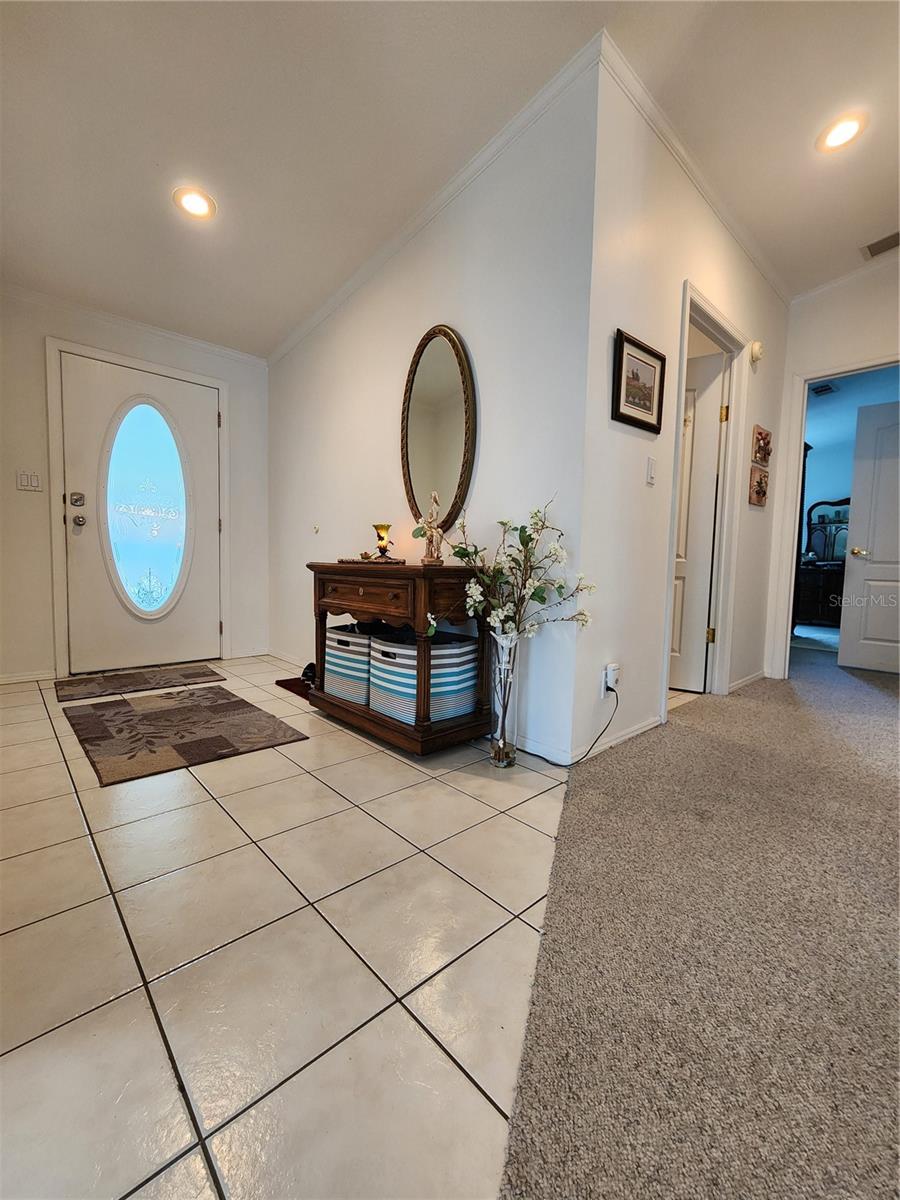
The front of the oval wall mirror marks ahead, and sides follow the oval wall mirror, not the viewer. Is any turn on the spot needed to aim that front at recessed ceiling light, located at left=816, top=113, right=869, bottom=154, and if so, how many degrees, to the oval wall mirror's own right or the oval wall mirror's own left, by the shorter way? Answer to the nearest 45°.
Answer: approximately 135° to the oval wall mirror's own left

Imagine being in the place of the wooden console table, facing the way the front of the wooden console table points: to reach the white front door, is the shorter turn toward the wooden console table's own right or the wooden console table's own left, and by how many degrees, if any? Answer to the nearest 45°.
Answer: approximately 90° to the wooden console table's own right

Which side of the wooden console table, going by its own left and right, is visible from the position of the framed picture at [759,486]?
back

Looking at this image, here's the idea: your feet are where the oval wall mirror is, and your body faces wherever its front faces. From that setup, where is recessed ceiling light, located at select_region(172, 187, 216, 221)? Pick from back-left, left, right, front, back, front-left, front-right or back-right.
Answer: front-right

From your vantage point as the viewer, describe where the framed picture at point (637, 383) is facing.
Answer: facing the viewer and to the right of the viewer

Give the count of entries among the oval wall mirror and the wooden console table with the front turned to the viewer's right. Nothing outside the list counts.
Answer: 0

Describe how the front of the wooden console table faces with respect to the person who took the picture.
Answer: facing the viewer and to the left of the viewer

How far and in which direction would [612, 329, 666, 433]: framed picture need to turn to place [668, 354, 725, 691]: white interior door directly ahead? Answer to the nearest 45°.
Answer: approximately 135° to its left

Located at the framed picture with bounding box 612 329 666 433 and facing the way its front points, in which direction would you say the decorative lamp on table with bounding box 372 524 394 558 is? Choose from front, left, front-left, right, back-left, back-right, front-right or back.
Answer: back-right

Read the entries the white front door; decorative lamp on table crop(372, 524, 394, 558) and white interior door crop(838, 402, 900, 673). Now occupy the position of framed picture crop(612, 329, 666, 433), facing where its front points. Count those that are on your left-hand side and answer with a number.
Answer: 1

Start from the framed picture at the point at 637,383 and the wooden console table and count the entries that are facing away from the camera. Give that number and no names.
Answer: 0

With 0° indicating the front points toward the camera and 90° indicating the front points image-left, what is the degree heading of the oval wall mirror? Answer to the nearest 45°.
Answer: approximately 45°
